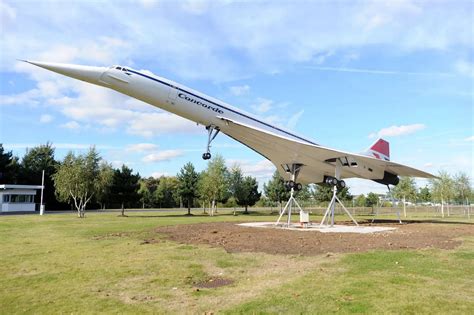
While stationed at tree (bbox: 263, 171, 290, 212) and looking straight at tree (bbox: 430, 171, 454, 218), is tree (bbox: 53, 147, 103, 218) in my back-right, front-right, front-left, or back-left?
back-right

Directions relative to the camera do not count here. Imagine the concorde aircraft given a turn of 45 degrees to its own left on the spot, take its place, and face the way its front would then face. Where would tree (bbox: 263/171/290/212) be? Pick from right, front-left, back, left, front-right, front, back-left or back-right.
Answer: back

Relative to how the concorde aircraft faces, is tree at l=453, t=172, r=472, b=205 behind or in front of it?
behind

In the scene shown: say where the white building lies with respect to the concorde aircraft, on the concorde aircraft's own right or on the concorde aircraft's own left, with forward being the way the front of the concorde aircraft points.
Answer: on the concorde aircraft's own right

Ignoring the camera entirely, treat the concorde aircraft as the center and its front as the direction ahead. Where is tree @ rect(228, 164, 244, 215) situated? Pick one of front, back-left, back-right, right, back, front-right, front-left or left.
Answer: back-right

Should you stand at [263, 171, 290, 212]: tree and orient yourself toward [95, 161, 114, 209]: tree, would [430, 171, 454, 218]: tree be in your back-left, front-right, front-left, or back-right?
back-left

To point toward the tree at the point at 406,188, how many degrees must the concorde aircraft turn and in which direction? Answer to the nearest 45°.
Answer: approximately 180°

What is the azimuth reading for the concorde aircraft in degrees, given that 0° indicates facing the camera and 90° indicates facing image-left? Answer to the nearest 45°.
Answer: approximately 45°

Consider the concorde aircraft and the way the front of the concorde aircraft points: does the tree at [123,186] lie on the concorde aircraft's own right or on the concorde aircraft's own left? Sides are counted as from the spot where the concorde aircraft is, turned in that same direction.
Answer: on the concorde aircraft's own right
